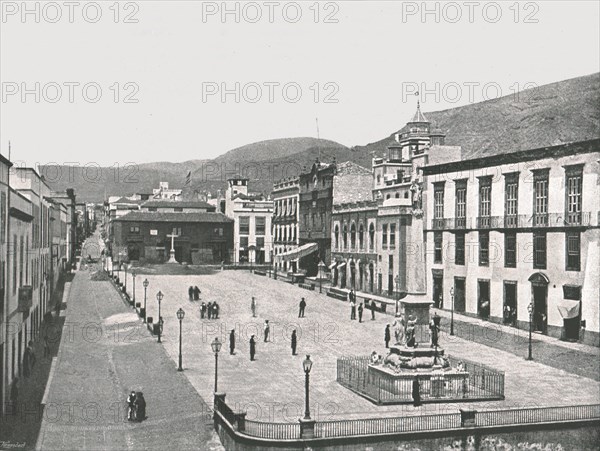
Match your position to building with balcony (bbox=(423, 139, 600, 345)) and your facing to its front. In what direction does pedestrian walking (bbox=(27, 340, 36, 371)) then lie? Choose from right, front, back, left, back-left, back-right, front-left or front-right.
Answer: front

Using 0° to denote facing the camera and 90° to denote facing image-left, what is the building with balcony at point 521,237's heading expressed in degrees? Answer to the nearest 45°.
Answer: approximately 45°

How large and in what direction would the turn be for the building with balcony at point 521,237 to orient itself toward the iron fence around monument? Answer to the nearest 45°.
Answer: approximately 45° to its left

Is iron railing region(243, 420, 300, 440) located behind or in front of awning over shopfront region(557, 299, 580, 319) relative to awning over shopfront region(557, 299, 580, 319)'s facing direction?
in front

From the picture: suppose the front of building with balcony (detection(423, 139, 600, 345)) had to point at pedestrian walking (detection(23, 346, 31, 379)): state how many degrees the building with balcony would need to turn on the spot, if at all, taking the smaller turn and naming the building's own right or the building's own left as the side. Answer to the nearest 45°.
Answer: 0° — it already faces them

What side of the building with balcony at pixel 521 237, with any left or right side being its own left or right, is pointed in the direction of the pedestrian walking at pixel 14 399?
front

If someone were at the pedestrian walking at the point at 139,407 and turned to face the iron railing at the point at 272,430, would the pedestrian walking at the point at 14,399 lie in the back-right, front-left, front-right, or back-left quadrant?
back-right

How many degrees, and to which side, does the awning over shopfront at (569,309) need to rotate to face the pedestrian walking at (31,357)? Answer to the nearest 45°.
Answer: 0° — it already faces them

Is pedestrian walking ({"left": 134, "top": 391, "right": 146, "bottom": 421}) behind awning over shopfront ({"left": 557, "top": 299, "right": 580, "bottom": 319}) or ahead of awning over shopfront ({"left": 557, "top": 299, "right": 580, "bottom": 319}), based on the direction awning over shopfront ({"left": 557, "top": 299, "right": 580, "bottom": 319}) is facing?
ahead

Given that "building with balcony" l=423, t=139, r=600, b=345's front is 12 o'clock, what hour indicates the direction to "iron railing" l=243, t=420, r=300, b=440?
The iron railing is roughly at 11 o'clock from the building with balcony.
